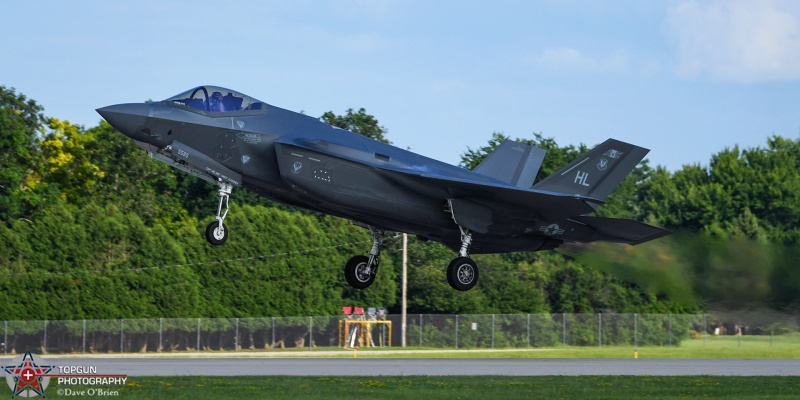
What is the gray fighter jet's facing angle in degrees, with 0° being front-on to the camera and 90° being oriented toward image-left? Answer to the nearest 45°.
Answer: approximately 45°
